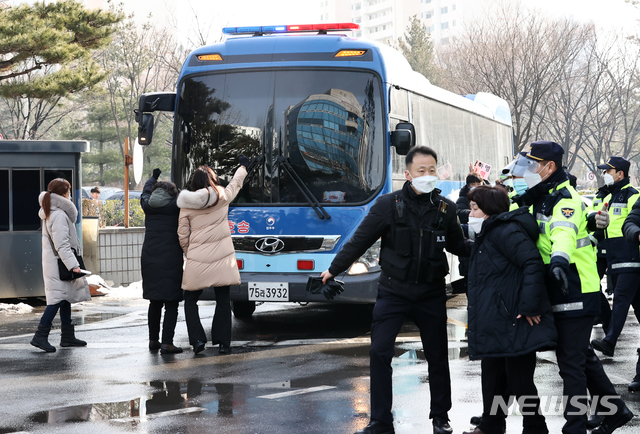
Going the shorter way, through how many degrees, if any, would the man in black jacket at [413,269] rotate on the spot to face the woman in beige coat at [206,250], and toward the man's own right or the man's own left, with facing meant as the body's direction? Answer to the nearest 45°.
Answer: approximately 135° to the man's own right

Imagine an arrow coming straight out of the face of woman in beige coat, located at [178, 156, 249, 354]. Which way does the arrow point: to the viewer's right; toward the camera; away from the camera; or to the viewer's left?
away from the camera

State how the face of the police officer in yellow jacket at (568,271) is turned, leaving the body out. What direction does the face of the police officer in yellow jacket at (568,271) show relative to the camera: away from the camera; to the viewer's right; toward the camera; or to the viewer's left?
to the viewer's left

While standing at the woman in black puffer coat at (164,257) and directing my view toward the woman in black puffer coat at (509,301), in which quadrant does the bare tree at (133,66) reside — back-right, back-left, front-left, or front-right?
back-left

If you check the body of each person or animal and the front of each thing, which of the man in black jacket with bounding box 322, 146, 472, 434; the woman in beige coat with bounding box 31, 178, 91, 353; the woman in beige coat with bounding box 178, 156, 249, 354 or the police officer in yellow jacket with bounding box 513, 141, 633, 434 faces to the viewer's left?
the police officer in yellow jacket

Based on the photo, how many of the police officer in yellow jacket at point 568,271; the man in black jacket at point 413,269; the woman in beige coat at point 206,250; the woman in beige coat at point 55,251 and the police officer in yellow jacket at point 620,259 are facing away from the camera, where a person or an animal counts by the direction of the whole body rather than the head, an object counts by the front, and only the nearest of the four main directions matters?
1

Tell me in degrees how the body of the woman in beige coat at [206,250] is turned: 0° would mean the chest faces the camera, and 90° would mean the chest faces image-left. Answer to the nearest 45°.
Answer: approximately 180°

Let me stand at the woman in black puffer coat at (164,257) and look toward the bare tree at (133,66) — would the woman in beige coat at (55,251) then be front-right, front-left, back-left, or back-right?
front-left

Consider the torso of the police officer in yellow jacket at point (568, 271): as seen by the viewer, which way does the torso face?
to the viewer's left

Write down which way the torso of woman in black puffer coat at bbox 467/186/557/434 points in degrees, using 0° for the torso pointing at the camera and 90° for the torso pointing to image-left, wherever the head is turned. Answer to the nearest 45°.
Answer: approximately 90°

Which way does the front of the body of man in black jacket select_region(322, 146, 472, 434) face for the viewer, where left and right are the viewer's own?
facing the viewer
